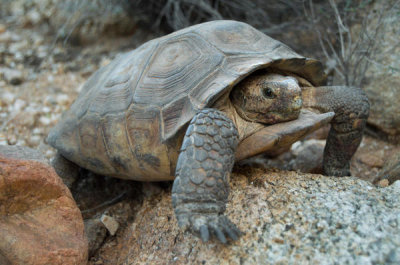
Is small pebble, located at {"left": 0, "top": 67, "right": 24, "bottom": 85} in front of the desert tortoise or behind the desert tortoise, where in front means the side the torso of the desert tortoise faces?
behind

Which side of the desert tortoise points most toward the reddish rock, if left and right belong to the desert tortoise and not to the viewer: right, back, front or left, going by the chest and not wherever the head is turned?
right

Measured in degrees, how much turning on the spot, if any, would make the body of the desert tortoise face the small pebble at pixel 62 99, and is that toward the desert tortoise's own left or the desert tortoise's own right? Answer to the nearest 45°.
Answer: approximately 180°

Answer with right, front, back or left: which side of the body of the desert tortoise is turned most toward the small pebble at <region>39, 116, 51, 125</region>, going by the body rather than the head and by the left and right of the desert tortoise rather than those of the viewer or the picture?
back

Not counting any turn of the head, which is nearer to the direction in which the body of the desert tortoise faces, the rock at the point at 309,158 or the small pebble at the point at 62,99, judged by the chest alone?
the rock

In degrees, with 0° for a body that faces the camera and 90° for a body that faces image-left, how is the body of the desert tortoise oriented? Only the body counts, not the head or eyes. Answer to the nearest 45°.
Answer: approximately 315°

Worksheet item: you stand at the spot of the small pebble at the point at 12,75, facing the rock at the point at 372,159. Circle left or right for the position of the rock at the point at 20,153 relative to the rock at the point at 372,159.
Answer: right
